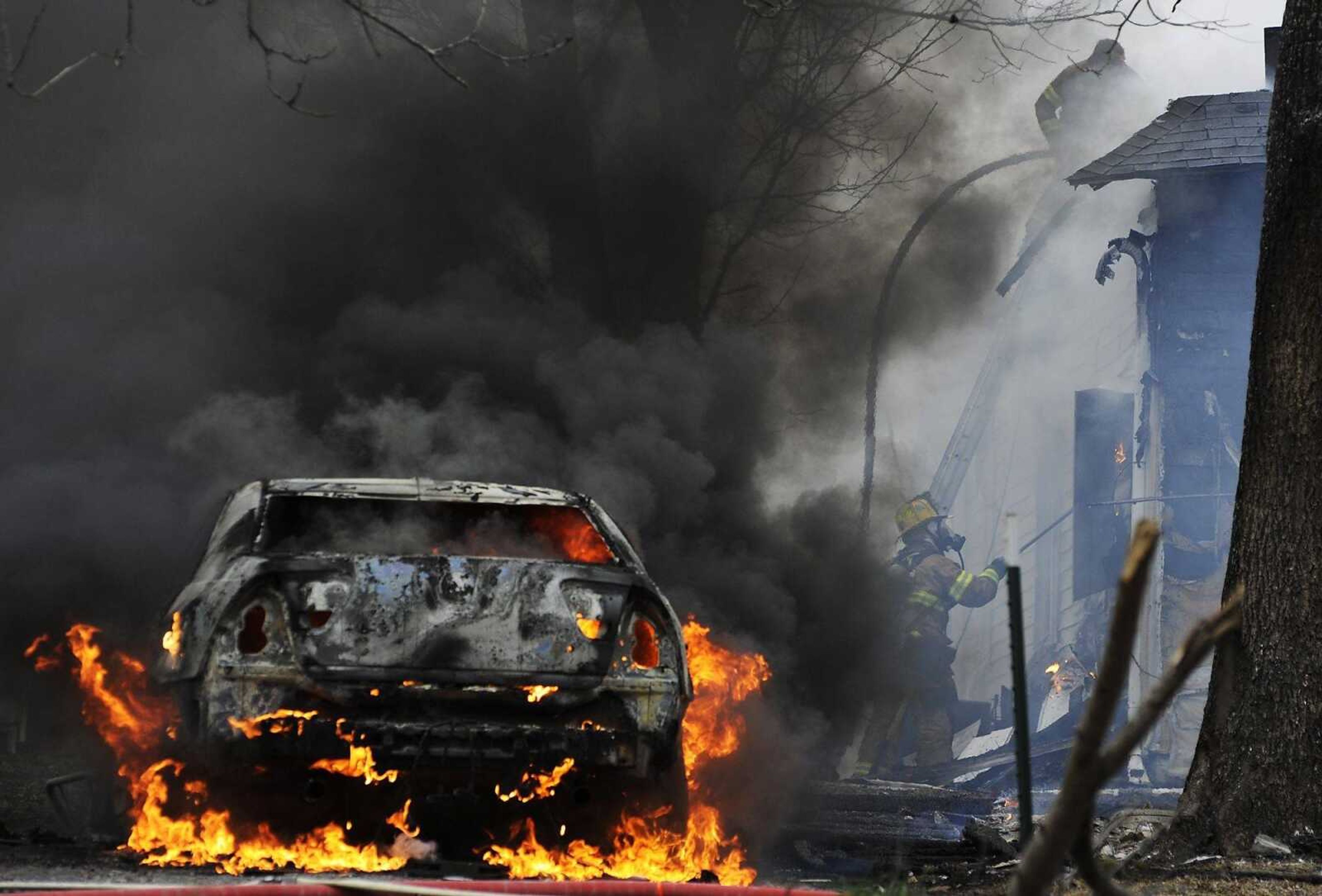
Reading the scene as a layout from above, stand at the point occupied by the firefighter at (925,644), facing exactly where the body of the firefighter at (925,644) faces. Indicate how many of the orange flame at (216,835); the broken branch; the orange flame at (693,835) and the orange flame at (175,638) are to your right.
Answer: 4

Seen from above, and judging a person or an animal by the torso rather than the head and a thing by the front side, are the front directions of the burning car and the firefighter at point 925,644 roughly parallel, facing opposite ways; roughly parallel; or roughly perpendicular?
roughly perpendicular

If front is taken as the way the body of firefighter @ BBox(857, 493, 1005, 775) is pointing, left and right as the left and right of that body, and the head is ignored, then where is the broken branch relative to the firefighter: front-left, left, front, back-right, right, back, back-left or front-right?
right

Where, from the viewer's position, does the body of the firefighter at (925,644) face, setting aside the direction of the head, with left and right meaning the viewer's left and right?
facing to the right of the viewer

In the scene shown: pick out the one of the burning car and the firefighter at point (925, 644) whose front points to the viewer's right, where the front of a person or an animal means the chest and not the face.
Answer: the firefighter

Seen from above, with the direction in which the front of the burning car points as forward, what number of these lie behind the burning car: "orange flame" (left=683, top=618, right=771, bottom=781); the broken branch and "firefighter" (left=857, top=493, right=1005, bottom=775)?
1

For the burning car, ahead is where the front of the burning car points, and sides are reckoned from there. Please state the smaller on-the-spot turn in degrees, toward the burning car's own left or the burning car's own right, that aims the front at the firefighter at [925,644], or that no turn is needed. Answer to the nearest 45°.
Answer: approximately 45° to the burning car's own right

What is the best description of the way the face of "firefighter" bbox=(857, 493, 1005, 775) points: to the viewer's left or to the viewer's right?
to the viewer's right

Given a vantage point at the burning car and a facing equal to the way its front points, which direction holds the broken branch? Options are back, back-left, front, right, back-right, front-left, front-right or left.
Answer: back

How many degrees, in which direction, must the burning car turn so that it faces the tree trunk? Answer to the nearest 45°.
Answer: approximately 90° to its right

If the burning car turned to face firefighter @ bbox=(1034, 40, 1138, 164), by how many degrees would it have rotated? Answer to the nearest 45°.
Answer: approximately 45° to its right

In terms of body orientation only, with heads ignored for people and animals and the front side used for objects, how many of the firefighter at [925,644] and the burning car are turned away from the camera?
1

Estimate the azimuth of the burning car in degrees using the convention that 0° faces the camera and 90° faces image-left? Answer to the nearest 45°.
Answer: approximately 180°

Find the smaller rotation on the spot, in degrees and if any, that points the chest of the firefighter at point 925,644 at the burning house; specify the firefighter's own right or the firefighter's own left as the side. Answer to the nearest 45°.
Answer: approximately 45° to the firefighter's own left
